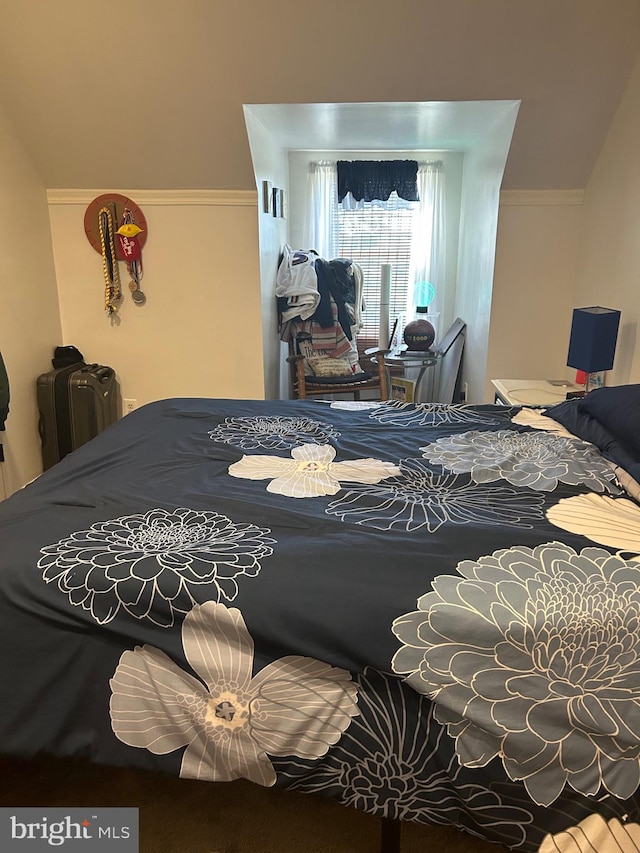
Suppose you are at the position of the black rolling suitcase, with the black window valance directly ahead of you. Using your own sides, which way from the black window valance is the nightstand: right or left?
right

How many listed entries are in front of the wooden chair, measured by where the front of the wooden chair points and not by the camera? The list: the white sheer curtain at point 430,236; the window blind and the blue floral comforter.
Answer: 1

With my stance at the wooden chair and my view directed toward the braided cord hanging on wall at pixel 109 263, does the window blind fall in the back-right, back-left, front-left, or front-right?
back-right

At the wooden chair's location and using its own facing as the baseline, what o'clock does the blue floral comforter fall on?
The blue floral comforter is roughly at 12 o'clock from the wooden chair.

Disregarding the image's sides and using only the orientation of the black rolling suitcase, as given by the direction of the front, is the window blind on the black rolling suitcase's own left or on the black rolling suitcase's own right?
on the black rolling suitcase's own left

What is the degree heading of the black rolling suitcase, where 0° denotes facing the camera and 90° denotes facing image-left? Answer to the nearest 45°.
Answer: approximately 315°

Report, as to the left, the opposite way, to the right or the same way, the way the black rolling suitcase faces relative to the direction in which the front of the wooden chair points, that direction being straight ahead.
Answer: to the left

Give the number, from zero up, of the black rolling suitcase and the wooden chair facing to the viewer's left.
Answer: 0

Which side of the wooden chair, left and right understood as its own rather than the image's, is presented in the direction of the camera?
front

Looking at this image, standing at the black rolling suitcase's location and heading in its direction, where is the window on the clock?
The window is roughly at 10 o'clock from the black rolling suitcase.
